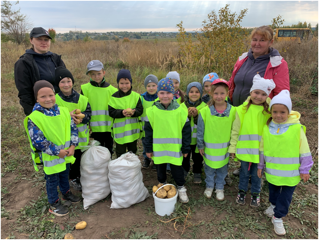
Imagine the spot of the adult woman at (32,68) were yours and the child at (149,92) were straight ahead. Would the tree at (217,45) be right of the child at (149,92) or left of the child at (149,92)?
left

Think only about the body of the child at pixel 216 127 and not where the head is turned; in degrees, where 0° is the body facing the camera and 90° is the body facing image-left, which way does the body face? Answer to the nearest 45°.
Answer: approximately 0°

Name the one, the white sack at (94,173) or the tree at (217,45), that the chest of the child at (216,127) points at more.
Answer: the white sack

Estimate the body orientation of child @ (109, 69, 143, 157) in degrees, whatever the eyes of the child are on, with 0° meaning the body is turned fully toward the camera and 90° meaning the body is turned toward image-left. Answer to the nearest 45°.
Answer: approximately 0°
